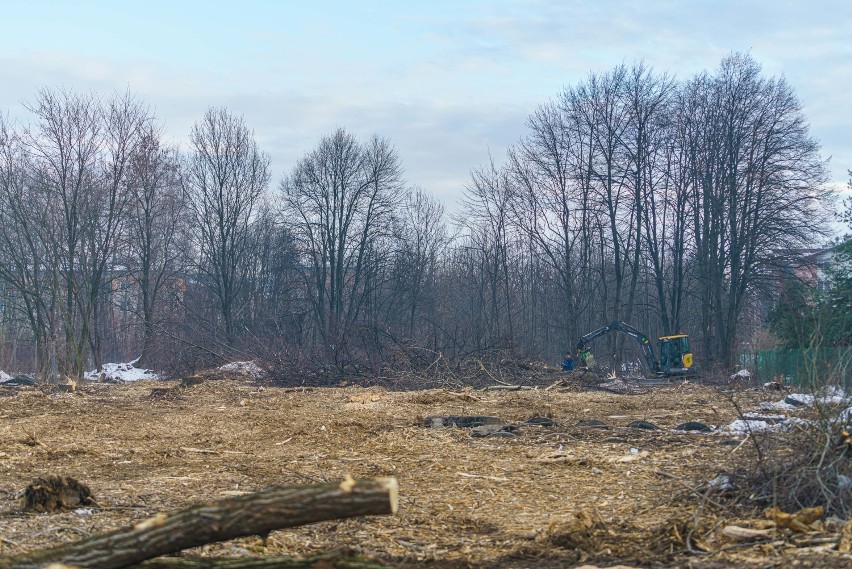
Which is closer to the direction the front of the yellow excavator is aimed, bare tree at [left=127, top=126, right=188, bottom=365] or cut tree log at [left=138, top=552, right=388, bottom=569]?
the bare tree

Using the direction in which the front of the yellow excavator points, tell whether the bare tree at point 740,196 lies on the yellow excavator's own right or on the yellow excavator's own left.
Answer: on the yellow excavator's own right

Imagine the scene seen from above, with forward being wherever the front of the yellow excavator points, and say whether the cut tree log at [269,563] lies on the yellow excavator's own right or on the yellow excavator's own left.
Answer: on the yellow excavator's own left

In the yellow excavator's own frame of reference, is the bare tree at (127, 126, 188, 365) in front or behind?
in front

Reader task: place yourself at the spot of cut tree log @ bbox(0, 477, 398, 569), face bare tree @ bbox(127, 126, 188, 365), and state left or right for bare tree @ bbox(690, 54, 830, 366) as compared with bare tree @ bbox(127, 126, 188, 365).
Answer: right

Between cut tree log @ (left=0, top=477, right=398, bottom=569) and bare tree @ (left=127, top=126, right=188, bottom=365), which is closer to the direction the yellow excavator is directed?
the bare tree

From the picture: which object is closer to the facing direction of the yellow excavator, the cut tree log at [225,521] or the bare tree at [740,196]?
the cut tree log

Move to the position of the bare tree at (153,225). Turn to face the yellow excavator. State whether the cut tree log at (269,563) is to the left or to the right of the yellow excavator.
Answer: right

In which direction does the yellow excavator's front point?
to the viewer's left

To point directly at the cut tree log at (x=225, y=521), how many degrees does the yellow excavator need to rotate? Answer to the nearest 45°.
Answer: approximately 90° to its left
